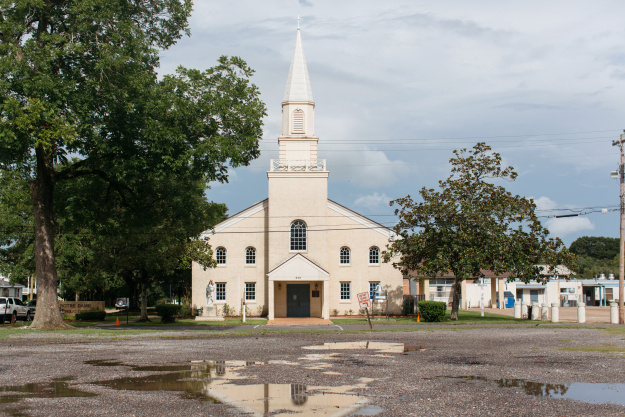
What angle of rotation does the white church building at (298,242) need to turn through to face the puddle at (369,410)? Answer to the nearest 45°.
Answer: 0° — it already faces it

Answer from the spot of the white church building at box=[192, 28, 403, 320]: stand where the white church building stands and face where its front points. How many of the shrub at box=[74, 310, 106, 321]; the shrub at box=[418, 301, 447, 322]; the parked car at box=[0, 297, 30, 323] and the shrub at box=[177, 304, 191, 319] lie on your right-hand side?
3

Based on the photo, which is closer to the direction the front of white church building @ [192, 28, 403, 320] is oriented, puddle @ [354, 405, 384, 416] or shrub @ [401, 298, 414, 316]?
the puddle

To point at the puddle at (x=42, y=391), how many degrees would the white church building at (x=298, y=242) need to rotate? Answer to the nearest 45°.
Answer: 0° — it already faces it

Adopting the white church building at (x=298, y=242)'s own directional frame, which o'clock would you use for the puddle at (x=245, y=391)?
The puddle is roughly at 12 o'clock from the white church building.

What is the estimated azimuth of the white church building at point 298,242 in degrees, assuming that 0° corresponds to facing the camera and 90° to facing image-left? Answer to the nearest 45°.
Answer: approximately 0°

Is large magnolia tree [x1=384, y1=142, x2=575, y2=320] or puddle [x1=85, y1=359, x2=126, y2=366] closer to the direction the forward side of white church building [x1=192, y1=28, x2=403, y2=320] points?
the puddle

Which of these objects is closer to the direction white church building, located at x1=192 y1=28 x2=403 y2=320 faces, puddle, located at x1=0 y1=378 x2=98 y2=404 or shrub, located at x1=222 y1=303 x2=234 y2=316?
the puddle

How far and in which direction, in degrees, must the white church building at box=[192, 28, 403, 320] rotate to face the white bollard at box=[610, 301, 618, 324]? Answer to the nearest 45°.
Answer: approximately 45° to its left

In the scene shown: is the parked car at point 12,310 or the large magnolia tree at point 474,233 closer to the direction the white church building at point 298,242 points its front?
the large magnolia tree

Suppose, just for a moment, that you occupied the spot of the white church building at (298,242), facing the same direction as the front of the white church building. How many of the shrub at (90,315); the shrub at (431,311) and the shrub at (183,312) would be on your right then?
2

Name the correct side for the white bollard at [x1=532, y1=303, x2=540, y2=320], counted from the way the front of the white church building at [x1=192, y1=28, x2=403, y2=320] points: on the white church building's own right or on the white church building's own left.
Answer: on the white church building's own left

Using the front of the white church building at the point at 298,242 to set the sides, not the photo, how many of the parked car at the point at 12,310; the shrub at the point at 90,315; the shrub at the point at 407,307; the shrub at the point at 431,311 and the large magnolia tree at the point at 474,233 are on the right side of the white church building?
2

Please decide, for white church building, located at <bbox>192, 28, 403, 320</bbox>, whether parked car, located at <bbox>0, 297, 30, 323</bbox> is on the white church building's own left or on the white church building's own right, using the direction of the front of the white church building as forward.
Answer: on the white church building's own right

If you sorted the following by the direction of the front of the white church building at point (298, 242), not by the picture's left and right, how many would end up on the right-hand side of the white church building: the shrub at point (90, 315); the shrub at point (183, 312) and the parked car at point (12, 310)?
3

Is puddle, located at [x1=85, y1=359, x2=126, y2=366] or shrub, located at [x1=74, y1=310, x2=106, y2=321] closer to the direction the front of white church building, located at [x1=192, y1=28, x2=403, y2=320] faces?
the puddle
